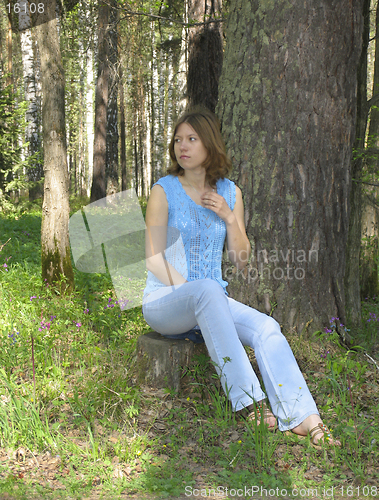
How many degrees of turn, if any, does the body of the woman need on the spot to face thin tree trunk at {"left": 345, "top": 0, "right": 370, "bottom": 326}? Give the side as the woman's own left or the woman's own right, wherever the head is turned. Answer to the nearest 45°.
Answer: approximately 90° to the woman's own left

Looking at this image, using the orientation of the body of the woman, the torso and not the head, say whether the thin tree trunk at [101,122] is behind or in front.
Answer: behind

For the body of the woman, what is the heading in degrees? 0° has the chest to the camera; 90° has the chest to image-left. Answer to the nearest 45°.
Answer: approximately 315°

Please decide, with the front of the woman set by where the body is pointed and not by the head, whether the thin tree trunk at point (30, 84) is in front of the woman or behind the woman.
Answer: behind

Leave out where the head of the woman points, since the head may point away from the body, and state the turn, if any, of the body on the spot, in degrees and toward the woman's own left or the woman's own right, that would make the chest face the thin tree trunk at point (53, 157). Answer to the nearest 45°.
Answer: approximately 180°
